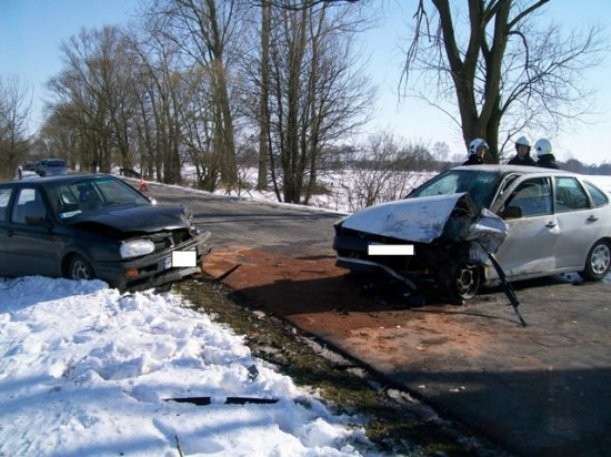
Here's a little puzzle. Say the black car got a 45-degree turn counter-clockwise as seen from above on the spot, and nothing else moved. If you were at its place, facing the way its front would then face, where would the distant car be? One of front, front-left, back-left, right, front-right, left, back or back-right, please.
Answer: left

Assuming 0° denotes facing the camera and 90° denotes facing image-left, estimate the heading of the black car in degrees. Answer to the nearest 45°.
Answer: approximately 315°

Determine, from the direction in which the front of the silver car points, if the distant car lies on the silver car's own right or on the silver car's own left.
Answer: on the silver car's own right

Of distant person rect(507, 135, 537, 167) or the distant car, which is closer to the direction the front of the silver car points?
the distant car

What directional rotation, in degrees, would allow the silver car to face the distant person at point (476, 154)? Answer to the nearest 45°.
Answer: approximately 135° to its right

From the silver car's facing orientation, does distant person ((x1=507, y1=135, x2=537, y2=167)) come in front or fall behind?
behind

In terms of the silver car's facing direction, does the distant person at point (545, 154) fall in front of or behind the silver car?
behind
